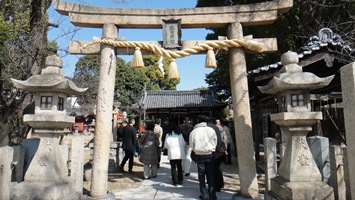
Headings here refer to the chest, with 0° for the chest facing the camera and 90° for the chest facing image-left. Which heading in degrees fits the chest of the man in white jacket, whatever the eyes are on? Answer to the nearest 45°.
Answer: approximately 180°

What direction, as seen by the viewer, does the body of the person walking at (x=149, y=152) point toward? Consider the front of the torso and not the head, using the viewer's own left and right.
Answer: facing away from the viewer

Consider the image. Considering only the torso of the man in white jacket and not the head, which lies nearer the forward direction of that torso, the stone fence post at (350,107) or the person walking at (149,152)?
the person walking

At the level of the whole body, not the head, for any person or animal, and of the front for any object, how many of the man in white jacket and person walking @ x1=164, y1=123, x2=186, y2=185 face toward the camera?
0

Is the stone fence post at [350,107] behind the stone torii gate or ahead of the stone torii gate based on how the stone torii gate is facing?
ahead

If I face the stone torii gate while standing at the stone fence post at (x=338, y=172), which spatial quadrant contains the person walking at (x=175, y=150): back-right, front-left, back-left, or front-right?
front-right

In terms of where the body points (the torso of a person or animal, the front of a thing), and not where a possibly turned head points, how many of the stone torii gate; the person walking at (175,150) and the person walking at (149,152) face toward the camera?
1

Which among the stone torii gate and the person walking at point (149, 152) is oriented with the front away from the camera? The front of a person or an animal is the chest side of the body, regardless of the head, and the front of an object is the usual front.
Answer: the person walking

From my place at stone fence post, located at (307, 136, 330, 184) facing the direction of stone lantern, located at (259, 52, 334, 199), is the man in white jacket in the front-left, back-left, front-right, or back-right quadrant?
front-right

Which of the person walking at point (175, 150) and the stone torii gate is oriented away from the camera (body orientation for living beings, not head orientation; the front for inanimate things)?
the person walking

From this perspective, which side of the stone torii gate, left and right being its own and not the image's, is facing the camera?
front

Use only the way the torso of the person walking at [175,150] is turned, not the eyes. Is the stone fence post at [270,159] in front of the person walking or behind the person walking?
behind

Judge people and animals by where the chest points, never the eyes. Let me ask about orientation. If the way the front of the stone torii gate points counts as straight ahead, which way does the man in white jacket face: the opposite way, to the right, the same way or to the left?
the opposite way

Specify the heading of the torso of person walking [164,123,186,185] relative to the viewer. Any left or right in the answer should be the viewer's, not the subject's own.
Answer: facing away from the viewer

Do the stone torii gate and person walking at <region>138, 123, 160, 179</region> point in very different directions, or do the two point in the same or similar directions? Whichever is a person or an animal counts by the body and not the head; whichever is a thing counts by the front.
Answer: very different directions
